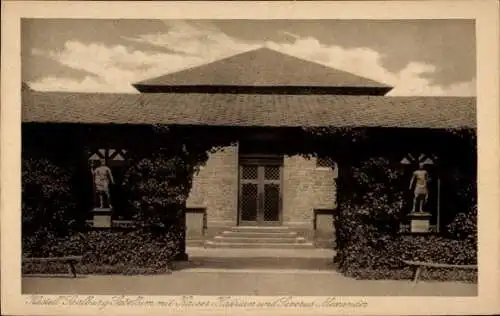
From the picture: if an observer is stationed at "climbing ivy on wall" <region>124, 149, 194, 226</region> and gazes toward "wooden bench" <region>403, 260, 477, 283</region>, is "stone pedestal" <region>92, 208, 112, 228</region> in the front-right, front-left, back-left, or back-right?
back-right
